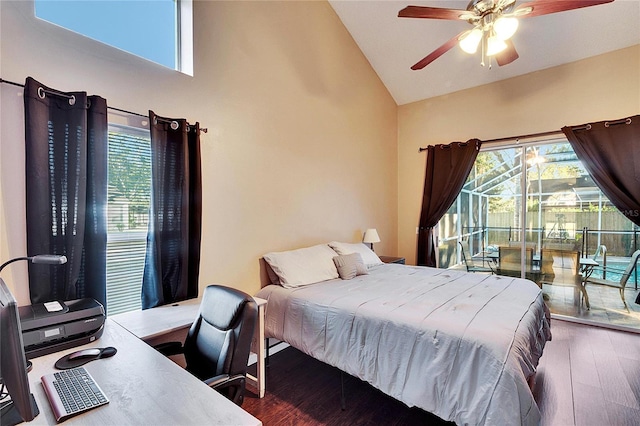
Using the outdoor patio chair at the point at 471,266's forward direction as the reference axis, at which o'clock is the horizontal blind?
The horizontal blind is roughly at 4 o'clock from the outdoor patio chair.

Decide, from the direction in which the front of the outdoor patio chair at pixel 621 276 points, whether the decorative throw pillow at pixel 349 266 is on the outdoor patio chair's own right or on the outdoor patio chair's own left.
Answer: on the outdoor patio chair's own left

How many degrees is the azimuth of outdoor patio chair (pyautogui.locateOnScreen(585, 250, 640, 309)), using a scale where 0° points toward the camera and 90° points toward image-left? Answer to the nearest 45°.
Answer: approximately 90°

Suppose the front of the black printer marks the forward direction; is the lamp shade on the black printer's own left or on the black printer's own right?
on the black printer's own left

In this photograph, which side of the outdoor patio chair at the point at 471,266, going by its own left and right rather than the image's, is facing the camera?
right

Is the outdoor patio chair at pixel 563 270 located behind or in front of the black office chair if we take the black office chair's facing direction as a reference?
behind

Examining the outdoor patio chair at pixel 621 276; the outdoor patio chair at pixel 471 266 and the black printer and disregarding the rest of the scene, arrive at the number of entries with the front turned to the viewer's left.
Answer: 1

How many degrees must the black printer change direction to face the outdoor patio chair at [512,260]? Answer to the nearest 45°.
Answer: approximately 45° to its left

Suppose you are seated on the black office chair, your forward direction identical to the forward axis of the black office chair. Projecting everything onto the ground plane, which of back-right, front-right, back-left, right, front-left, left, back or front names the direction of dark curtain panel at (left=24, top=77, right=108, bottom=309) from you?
right

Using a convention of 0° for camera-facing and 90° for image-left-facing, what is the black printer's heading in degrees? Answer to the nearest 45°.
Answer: approximately 315°

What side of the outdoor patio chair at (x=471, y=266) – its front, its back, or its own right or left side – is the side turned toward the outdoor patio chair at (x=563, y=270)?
front

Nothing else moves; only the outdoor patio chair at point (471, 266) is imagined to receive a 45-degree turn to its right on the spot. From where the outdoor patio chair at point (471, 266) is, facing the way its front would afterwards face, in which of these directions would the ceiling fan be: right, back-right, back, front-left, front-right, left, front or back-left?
front-right
